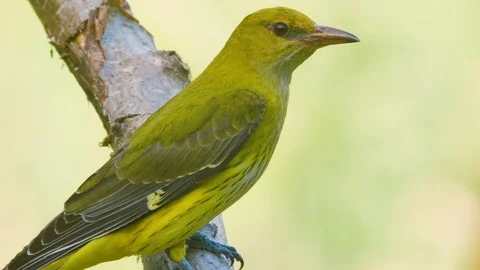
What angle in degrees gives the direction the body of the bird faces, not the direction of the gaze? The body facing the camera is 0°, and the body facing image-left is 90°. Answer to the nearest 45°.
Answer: approximately 270°
